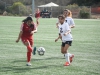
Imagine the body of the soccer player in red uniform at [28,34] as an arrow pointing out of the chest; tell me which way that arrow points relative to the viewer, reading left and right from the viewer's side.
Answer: facing the viewer and to the right of the viewer
